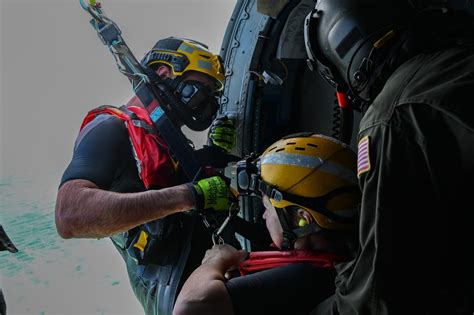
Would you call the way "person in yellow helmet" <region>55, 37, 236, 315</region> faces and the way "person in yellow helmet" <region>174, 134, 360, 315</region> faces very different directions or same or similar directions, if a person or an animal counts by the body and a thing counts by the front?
very different directions

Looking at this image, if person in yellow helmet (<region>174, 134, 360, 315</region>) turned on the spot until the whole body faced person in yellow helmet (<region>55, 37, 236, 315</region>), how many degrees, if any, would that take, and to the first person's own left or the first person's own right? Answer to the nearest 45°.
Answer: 0° — they already face them

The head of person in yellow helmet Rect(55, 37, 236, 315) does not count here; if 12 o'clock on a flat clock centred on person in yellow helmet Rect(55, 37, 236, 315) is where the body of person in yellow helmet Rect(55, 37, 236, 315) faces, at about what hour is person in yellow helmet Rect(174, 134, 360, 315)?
person in yellow helmet Rect(174, 134, 360, 315) is roughly at 1 o'clock from person in yellow helmet Rect(55, 37, 236, 315).

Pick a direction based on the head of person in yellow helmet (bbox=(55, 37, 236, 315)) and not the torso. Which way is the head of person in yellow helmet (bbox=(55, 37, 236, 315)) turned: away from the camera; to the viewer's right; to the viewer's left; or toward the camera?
to the viewer's right

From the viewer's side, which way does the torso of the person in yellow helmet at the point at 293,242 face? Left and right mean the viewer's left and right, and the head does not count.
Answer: facing away from the viewer and to the left of the viewer

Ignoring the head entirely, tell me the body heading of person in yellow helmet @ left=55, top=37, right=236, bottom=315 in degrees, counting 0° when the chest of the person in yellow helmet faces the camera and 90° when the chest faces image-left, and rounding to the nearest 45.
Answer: approximately 315°
